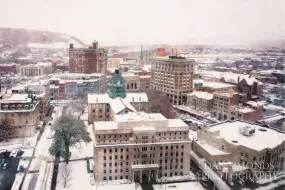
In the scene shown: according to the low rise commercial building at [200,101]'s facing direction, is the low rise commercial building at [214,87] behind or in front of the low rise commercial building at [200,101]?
behind

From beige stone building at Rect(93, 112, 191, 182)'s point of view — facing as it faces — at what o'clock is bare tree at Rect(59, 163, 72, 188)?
The bare tree is roughly at 3 o'clock from the beige stone building.

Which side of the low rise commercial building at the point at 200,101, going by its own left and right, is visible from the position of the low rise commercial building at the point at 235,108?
left

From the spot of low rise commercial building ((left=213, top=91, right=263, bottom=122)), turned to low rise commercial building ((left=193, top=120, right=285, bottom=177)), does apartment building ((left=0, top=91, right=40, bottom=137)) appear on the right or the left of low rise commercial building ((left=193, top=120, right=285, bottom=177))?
right

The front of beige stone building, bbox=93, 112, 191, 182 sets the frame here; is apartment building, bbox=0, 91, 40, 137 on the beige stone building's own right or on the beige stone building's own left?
on the beige stone building's own right

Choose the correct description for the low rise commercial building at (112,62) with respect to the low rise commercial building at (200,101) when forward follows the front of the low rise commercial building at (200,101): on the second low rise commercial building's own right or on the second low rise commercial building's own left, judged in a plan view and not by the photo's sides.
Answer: on the second low rise commercial building's own right

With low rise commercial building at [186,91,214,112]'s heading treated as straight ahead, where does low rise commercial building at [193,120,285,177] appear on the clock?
low rise commercial building at [193,120,285,177] is roughly at 10 o'clock from low rise commercial building at [186,91,214,112].

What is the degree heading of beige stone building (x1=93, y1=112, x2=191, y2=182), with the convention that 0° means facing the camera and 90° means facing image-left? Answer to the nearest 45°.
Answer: approximately 0°

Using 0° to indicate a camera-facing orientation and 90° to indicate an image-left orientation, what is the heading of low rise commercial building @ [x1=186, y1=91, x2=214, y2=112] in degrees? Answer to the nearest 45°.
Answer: approximately 45°
